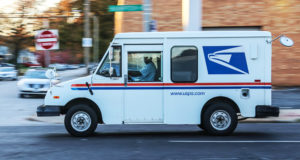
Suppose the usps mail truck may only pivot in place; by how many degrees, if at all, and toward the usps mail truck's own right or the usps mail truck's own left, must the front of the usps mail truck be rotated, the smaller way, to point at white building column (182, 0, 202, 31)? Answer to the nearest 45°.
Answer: approximately 90° to the usps mail truck's own right

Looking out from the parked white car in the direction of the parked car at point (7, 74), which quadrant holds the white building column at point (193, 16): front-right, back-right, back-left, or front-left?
back-right

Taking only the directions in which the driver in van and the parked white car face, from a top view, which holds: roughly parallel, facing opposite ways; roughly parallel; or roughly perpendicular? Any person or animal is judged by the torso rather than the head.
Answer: roughly perpendicular

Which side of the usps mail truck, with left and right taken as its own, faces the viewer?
left

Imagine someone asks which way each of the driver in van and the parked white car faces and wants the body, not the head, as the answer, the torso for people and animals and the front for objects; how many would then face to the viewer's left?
1

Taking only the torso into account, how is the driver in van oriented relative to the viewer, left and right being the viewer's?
facing to the left of the viewer

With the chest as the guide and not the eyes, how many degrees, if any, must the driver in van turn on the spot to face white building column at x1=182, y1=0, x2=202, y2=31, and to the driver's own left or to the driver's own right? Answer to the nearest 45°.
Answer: approximately 90° to the driver's own right

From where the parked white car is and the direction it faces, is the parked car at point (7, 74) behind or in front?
behind

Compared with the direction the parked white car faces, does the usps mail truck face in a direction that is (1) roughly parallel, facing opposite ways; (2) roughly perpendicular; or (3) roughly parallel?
roughly perpendicular
